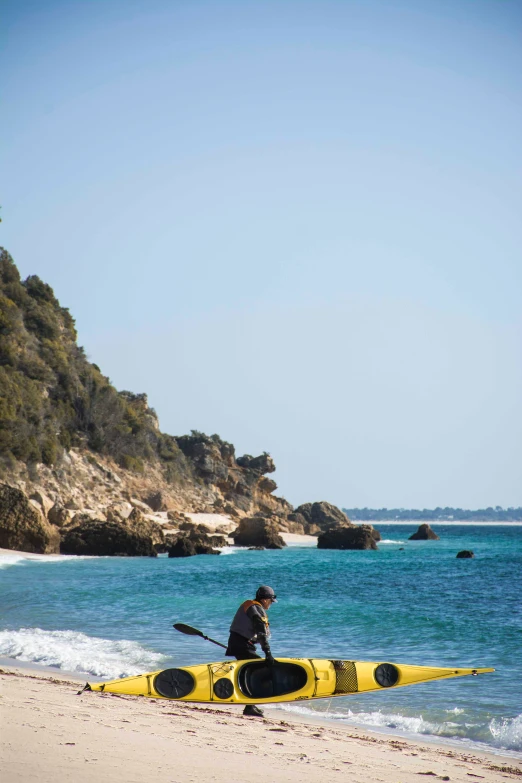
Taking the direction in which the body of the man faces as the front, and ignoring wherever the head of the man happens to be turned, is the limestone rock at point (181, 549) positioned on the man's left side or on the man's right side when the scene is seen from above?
on the man's left side

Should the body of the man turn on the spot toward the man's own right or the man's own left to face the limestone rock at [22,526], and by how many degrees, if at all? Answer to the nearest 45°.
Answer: approximately 90° to the man's own left

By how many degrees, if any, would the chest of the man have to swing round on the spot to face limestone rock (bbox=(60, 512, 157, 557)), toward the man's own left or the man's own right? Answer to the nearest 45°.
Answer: approximately 90° to the man's own left

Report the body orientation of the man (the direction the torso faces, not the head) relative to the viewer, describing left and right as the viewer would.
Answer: facing to the right of the viewer

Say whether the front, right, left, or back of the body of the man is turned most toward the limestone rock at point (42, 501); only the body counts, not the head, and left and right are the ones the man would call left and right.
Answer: left
